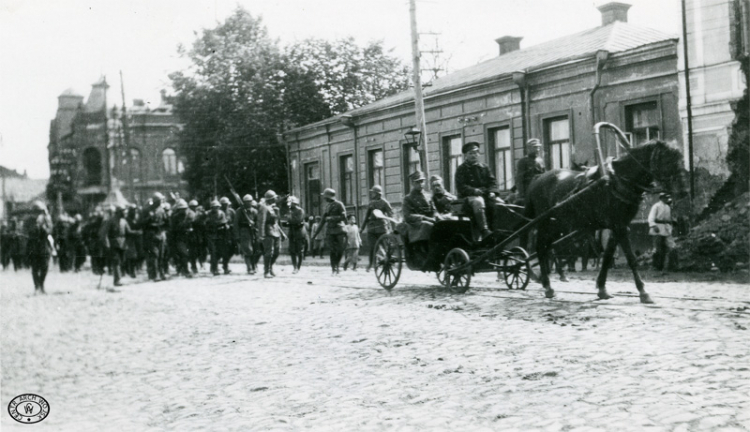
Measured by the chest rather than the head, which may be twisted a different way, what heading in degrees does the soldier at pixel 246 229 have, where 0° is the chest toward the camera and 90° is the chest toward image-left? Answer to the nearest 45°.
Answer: approximately 315°

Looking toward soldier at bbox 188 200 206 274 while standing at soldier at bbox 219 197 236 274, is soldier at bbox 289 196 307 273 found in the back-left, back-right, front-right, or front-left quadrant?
back-right

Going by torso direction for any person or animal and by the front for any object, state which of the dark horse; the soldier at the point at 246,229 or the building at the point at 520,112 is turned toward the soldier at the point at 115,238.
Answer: the building

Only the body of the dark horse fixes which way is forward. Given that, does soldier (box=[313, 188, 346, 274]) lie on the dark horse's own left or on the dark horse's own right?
on the dark horse's own left

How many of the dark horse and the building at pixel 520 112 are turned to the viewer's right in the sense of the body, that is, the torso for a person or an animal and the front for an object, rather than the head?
1

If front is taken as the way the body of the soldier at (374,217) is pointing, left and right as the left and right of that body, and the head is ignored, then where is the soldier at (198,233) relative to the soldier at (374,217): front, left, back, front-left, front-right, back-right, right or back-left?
back

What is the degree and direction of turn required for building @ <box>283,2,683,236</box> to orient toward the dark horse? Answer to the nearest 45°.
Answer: approximately 45° to its left

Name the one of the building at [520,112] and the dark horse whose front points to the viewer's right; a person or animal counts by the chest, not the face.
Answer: the dark horse

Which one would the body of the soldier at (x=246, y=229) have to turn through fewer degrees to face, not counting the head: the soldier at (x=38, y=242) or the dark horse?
the dark horse

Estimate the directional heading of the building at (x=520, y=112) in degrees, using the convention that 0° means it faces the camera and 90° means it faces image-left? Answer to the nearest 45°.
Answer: approximately 45°

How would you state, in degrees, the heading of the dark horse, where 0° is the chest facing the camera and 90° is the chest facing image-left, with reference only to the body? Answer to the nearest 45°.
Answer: approximately 270°

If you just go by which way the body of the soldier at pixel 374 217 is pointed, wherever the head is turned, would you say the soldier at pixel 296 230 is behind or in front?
behind

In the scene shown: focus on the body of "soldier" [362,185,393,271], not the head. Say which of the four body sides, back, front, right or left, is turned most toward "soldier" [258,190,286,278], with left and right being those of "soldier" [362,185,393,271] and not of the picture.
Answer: back
